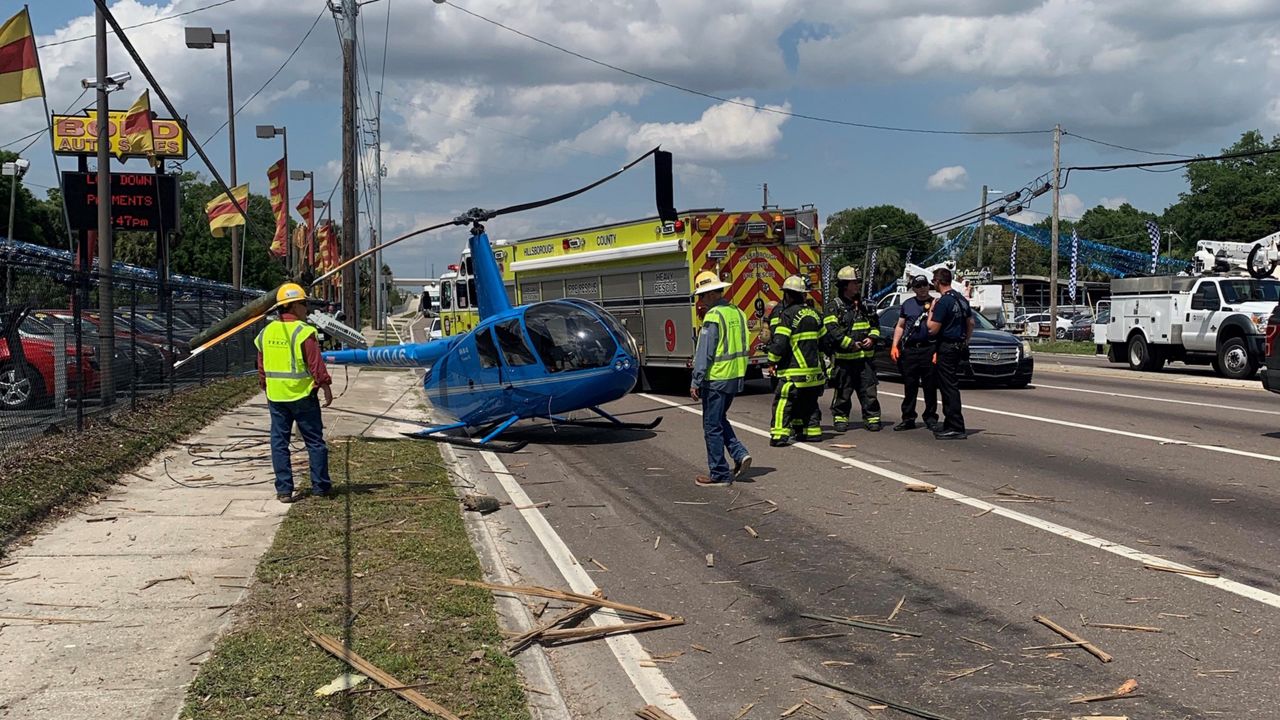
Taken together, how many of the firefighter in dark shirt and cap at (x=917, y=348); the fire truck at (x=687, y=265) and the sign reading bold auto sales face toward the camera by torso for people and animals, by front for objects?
2

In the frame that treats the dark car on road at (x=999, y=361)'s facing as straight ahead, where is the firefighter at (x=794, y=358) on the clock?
The firefighter is roughly at 2 o'clock from the dark car on road.

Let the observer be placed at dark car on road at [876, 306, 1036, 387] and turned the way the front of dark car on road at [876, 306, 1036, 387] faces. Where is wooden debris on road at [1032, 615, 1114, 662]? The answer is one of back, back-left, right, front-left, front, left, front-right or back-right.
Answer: front-right

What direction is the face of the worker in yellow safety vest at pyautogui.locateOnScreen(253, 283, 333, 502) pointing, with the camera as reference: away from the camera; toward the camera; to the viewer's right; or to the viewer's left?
to the viewer's right

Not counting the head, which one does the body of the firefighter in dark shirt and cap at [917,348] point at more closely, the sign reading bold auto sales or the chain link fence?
the chain link fence

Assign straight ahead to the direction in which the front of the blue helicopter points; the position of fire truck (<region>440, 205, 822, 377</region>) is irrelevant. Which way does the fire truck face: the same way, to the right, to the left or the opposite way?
the opposite way

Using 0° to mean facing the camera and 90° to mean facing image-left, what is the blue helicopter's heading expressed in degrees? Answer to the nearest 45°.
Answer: approximately 315°

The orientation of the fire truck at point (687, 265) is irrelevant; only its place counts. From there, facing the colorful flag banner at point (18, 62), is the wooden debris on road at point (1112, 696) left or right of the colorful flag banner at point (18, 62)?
left

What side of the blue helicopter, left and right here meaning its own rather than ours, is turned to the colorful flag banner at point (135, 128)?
back

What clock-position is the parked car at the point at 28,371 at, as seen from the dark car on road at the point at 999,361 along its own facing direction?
the parked car at the point at 28,371 is roughly at 3 o'clock from the dark car on road at the point at 999,361.
